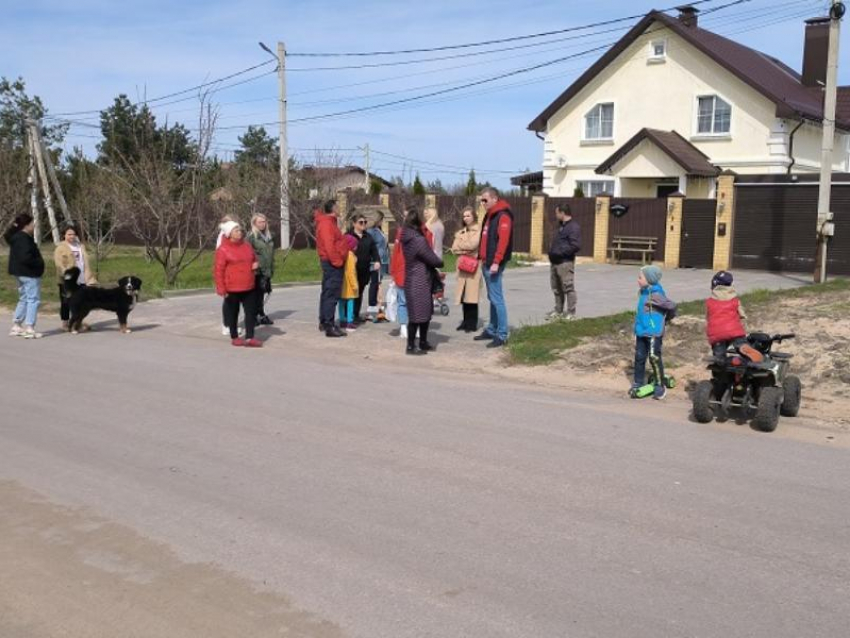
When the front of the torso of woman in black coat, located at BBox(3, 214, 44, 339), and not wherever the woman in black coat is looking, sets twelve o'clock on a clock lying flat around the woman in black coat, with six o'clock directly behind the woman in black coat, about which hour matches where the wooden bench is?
The wooden bench is roughly at 11 o'clock from the woman in black coat.

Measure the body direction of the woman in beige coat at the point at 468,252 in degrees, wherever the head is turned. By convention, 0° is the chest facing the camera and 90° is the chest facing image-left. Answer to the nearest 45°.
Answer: approximately 45°

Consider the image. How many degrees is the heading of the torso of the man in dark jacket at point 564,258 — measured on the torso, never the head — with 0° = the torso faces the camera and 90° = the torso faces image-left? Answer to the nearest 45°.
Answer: approximately 45°

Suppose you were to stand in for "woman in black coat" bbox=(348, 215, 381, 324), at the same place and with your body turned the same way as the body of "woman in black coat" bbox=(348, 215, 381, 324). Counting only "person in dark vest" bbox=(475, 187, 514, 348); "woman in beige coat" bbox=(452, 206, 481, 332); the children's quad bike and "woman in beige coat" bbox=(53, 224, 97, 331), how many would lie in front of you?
3

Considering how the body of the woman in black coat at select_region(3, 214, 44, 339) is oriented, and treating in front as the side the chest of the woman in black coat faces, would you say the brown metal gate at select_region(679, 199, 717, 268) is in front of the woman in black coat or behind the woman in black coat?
in front

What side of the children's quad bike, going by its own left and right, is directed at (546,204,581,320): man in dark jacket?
left

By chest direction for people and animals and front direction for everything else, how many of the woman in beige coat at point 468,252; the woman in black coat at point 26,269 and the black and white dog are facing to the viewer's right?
2

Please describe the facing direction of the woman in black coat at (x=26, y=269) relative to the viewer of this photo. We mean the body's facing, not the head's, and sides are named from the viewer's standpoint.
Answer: facing to the right of the viewer

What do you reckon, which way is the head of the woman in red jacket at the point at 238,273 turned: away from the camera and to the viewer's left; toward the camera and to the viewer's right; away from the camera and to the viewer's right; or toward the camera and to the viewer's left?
toward the camera and to the viewer's right

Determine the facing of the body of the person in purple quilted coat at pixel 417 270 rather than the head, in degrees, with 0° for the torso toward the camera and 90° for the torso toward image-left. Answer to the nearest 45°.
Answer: approximately 225°

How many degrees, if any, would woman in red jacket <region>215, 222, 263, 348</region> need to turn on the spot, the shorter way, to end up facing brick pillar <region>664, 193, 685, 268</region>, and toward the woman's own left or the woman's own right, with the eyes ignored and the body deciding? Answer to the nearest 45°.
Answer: approximately 90° to the woman's own left

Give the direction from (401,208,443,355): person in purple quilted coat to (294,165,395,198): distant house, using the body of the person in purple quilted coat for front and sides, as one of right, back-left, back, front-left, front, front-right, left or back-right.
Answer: front-left

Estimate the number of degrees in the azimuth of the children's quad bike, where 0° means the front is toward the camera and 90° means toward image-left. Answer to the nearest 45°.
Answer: approximately 225°

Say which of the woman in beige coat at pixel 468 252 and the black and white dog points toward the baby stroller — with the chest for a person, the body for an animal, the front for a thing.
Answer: the black and white dog

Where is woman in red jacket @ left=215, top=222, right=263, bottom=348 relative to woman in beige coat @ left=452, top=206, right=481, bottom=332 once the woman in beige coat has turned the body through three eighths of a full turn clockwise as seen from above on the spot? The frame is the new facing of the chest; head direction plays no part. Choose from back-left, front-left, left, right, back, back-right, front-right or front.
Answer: left

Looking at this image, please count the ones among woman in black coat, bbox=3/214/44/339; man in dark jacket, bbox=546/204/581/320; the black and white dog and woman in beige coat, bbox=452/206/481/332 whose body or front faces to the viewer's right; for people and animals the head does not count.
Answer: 2

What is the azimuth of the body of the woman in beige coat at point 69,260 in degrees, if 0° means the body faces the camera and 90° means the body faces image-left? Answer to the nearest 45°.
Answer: approximately 315°

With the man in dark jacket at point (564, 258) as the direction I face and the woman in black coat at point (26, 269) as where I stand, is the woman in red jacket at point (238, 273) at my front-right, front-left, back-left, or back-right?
front-right

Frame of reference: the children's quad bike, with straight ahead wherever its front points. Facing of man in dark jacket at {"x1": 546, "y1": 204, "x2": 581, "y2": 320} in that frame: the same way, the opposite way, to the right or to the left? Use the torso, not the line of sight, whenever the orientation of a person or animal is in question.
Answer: the opposite way

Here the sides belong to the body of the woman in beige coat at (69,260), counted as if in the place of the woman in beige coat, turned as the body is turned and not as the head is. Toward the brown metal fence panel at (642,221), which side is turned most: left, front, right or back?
left
